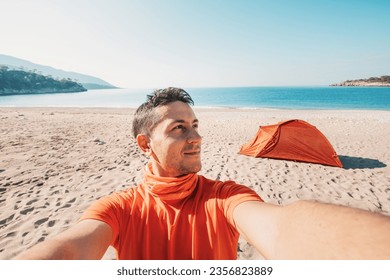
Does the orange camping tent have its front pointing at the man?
no

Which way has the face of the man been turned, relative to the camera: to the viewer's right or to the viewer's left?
to the viewer's right

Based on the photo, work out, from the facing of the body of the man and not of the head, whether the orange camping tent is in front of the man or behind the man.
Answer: behind

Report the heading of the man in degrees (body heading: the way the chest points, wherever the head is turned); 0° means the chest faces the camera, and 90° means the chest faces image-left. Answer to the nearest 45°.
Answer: approximately 0°
